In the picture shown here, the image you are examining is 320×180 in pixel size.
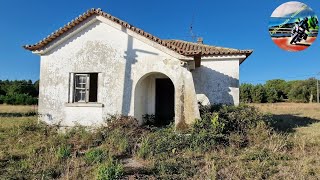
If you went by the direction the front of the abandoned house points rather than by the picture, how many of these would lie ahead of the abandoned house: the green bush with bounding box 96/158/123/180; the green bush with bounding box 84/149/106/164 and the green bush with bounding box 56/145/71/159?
3

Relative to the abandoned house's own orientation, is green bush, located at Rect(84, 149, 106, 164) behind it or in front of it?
in front

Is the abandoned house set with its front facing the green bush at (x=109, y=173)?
yes

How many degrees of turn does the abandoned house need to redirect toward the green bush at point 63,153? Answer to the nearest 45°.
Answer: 0° — it already faces it

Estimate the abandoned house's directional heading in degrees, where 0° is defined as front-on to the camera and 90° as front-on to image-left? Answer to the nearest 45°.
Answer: approximately 0°
